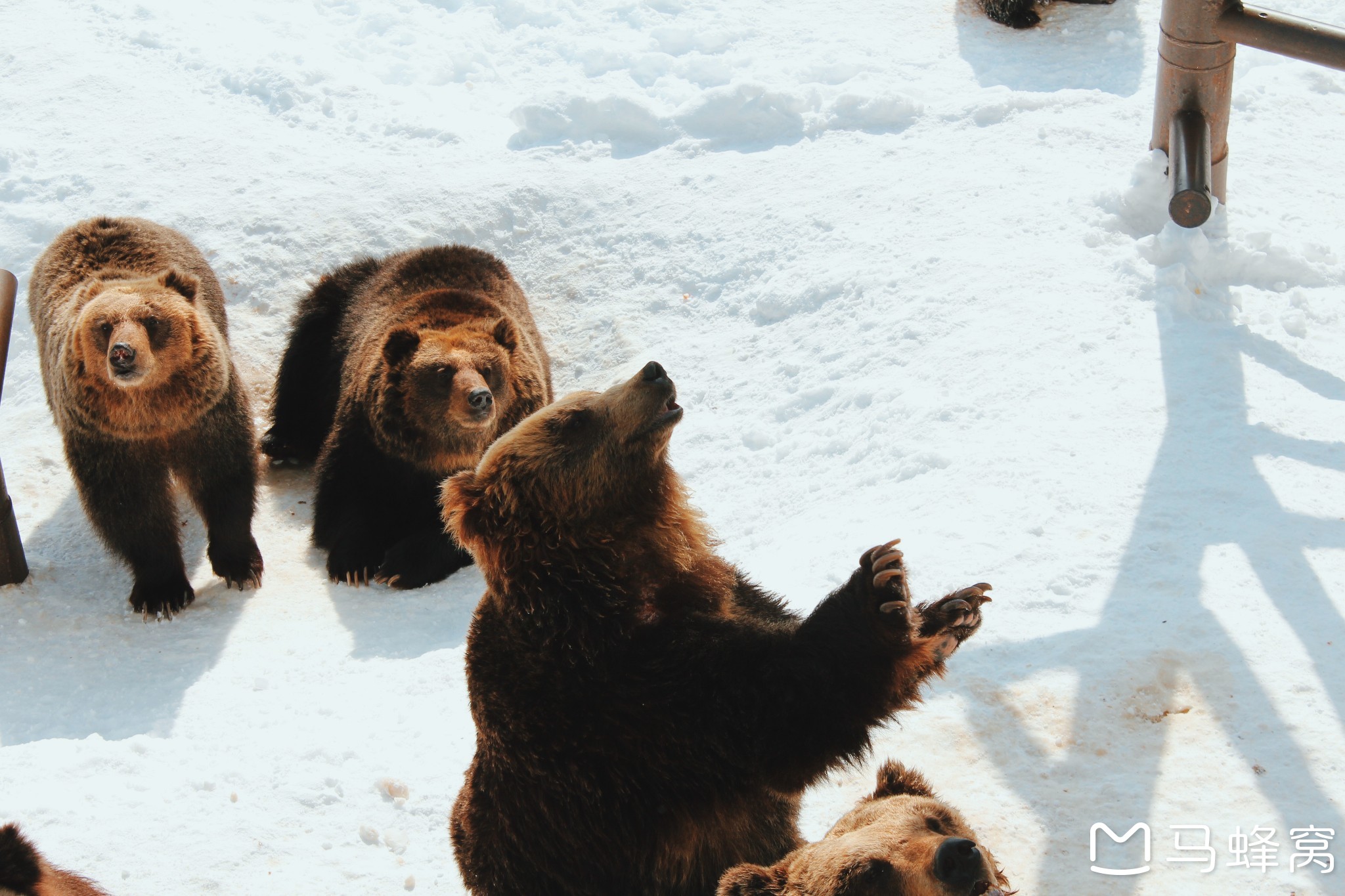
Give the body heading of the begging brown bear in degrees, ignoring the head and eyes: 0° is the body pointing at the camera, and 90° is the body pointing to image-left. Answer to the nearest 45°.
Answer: approximately 270°

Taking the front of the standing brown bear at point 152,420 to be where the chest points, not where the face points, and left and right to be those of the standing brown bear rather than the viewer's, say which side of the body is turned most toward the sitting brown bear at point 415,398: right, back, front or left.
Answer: left

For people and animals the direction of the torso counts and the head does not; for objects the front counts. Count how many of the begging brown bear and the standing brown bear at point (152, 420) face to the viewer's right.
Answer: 1

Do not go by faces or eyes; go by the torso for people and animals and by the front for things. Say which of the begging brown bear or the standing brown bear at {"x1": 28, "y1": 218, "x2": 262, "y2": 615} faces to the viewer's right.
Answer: the begging brown bear

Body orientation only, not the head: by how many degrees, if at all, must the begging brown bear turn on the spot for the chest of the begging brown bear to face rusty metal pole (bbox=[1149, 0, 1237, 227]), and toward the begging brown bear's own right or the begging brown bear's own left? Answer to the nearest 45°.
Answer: approximately 45° to the begging brown bear's own left

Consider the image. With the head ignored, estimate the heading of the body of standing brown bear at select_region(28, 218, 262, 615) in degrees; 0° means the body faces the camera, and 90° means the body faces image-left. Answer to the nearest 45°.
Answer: approximately 0°

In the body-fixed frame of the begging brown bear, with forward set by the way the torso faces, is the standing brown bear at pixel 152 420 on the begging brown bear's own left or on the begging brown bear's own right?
on the begging brown bear's own left

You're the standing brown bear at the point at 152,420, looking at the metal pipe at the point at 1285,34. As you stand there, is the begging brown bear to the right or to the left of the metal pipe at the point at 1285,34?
right

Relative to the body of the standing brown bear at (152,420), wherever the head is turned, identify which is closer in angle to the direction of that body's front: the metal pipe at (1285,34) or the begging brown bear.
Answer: the begging brown bear

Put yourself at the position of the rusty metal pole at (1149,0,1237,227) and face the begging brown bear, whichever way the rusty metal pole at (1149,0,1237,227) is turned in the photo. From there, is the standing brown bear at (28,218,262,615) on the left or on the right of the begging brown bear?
right

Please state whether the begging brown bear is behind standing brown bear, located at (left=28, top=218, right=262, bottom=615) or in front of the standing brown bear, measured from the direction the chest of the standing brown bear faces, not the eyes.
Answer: in front

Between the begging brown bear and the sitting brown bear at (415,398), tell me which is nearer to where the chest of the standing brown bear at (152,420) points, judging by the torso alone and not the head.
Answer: the begging brown bear
